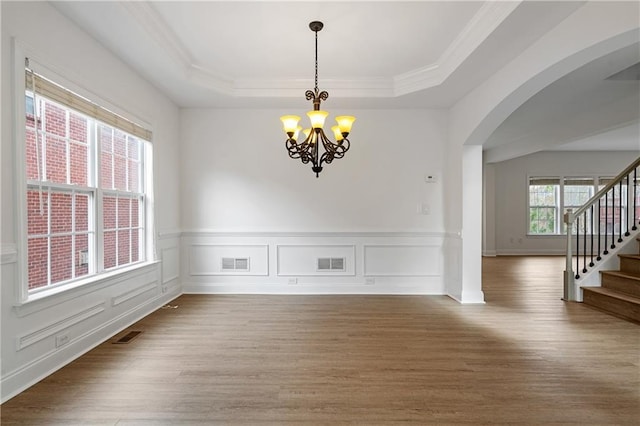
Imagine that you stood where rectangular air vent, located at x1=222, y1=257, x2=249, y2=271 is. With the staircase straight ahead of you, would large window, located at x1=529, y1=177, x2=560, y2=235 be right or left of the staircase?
left

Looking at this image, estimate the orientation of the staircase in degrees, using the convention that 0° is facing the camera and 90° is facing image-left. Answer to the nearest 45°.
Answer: approximately 45°

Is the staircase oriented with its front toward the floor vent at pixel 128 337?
yes

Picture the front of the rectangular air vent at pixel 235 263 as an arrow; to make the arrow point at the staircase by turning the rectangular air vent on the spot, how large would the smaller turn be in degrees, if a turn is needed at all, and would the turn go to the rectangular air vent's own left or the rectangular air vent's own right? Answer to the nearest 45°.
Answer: approximately 45° to the rectangular air vent's own left

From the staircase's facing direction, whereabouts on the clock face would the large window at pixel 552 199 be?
The large window is roughly at 4 o'clock from the staircase.

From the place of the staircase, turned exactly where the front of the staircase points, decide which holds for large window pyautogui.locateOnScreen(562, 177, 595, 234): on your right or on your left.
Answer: on your right

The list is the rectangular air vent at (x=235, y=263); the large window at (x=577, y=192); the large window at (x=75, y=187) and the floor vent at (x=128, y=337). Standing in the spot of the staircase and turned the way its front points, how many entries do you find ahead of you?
3

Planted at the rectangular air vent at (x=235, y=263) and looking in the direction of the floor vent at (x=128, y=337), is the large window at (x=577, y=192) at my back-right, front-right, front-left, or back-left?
back-left

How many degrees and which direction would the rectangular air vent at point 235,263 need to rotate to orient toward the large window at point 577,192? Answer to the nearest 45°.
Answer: approximately 90° to its left

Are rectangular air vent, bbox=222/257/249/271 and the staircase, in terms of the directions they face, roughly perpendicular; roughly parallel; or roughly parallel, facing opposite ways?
roughly perpendicular

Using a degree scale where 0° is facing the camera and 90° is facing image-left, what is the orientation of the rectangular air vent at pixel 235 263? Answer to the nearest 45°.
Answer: approximately 0°

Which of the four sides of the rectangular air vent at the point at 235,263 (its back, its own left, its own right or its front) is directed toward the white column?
left
